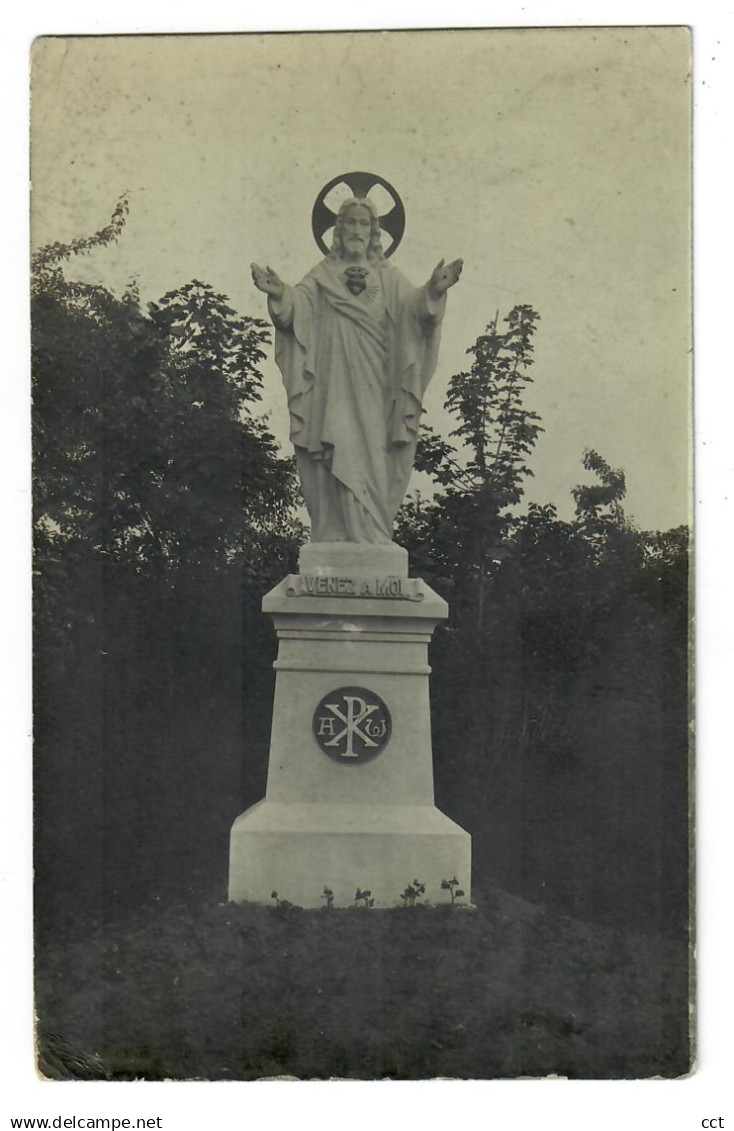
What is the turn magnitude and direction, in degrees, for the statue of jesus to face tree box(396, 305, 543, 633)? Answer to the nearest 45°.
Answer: approximately 135° to its left

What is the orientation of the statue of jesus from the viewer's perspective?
toward the camera
